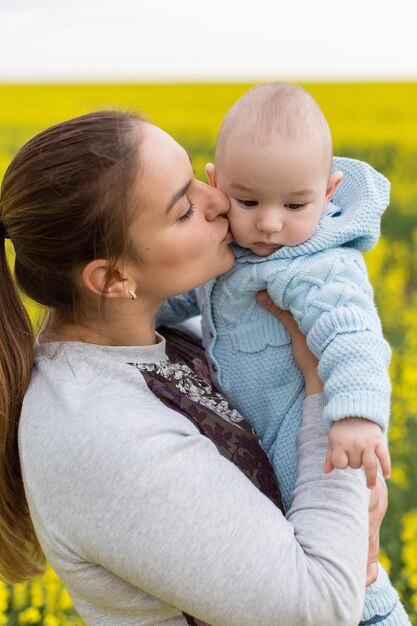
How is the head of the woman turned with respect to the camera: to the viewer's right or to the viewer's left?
to the viewer's right

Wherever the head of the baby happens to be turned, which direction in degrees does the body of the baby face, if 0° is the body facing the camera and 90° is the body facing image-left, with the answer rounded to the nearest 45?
approximately 45°

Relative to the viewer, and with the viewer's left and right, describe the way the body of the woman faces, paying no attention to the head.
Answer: facing to the right of the viewer
